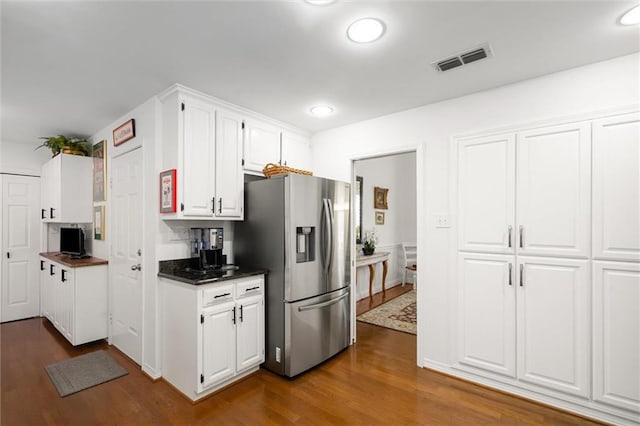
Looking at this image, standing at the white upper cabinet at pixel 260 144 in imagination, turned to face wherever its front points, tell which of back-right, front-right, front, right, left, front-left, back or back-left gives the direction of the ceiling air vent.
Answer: front

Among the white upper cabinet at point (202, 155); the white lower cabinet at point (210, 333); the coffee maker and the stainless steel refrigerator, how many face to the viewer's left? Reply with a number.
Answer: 0

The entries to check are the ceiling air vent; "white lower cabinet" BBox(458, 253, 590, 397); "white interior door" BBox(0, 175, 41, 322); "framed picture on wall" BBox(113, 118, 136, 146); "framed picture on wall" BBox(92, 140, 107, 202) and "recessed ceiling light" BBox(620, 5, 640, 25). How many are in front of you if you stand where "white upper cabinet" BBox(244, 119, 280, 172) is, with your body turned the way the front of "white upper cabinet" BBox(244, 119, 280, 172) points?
3

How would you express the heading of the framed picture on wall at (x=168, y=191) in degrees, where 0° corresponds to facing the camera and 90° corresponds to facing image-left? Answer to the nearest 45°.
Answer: approximately 45°

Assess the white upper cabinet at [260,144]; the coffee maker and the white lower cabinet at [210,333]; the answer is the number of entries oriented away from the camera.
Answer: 0

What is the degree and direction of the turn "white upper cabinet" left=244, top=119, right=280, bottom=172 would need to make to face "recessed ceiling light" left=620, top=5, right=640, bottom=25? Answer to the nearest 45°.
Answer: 0° — it already faces it

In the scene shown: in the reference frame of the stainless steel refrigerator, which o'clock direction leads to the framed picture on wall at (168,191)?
The framed picture on wall is roughly at 4 o'clock from the stainless steel refrigerator.

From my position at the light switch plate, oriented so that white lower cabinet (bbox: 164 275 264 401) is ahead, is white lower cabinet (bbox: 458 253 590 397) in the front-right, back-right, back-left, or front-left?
back-left

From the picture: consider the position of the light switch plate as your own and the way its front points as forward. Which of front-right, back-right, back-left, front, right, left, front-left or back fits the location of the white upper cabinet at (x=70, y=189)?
right

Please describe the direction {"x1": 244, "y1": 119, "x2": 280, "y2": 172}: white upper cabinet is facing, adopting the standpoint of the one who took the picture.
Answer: facing the viewer and to the right of the viewer

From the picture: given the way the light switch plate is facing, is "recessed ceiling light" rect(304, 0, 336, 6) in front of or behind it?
in front

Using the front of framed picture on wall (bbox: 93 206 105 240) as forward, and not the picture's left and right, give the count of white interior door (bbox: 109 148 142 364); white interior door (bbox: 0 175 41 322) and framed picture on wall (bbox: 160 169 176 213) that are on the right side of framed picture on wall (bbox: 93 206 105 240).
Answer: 1

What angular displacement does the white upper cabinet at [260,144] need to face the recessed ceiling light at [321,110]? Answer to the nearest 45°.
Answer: approximately 45° to its left

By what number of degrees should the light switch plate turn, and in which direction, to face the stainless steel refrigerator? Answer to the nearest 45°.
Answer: approximately 90° to its right

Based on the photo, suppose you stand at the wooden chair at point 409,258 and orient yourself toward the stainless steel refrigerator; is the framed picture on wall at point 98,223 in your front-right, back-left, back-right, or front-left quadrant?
front-right
